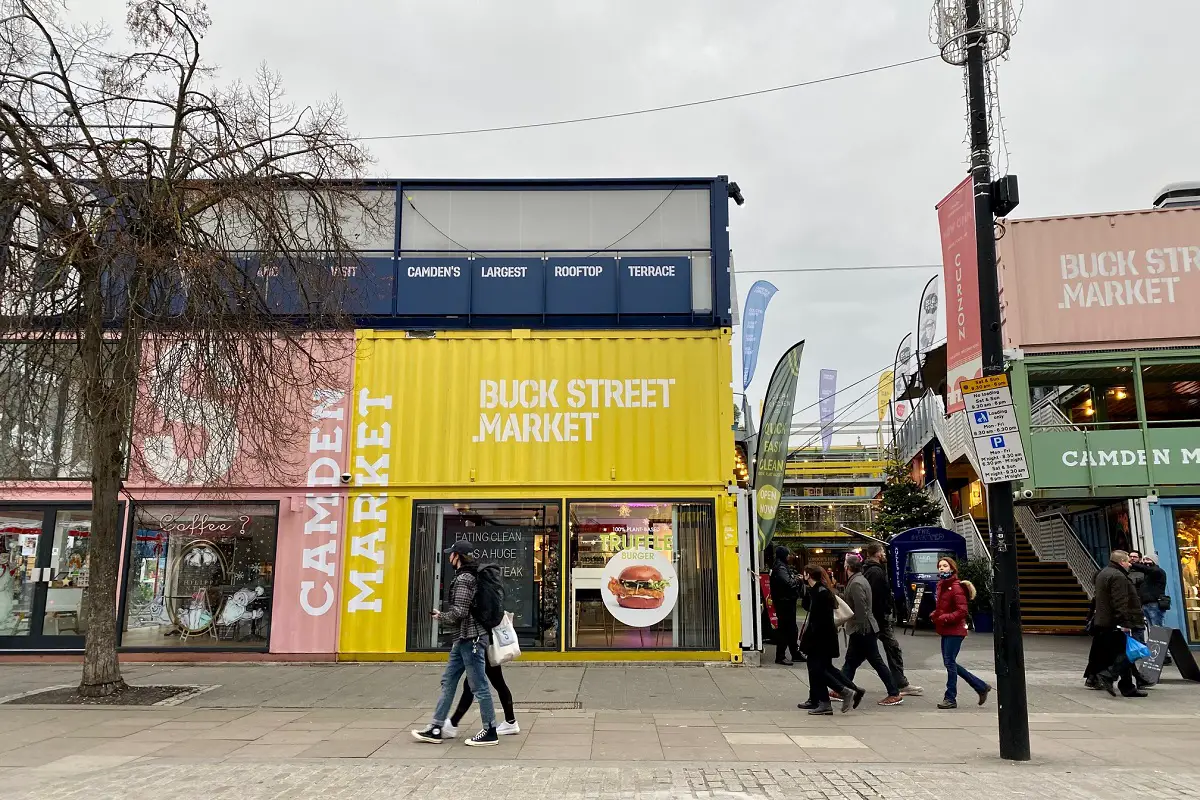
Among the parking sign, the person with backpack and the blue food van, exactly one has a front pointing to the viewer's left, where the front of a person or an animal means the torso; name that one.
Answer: the person with backpack

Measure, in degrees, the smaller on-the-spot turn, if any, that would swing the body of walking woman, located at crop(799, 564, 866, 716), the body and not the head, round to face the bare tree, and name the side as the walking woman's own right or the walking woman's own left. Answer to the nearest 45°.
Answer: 0° — they already face it

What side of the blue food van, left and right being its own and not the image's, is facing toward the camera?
front

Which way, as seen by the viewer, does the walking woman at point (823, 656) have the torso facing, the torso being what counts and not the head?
to the viewer's left

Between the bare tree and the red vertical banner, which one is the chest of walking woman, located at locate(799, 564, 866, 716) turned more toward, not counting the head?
the bare tree

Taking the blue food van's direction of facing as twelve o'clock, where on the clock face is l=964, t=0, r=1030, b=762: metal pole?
The metal pole is roughly at 12 o'clock from the blue food van.

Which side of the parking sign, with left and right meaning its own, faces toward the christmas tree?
back

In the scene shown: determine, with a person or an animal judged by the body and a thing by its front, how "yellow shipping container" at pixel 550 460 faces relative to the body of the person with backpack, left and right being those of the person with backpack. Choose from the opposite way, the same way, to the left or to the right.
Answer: to the left

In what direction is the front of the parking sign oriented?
toward the camera

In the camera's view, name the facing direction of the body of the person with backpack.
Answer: to the viewer's left
